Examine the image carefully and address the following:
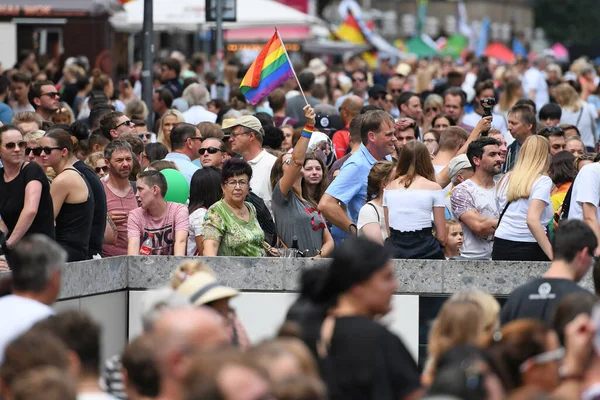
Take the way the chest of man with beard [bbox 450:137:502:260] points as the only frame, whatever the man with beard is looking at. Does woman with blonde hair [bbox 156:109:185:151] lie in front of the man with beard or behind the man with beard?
behind

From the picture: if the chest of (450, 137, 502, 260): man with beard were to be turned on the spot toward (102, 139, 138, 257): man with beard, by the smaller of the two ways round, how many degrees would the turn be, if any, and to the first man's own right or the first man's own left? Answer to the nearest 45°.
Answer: approximately 135° to the first man's own right

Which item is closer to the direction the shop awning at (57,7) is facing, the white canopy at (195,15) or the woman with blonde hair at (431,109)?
the woman with blonde hair

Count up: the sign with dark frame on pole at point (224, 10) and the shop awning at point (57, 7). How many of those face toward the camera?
2

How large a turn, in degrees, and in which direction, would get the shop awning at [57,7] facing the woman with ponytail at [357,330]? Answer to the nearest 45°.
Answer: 0° — it already faces them

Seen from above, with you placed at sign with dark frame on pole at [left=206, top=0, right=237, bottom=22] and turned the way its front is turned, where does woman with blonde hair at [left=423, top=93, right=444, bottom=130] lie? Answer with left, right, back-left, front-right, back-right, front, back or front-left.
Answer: front-left

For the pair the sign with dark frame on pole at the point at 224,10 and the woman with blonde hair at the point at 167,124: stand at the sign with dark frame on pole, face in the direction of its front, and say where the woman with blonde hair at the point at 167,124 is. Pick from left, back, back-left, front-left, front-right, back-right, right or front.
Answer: front

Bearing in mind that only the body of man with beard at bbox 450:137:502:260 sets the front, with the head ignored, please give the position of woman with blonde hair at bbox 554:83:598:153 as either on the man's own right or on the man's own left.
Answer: on the man's own left

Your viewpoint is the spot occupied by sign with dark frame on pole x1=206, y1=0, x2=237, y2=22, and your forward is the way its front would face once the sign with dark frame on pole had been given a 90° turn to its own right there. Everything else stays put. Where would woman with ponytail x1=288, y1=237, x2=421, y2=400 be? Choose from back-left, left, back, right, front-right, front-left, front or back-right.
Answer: left

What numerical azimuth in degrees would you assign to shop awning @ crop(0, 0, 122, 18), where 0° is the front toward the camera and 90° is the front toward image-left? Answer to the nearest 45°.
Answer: approximately 0°
